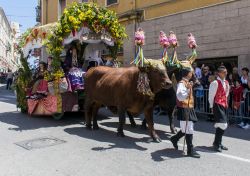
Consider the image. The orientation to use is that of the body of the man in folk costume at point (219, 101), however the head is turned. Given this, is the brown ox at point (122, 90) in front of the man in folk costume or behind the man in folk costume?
behind

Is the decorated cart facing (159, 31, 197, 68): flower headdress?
yes

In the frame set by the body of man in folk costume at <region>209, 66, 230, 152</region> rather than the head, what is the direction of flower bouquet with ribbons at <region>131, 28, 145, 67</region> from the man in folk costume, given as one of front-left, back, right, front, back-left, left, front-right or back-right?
back-right

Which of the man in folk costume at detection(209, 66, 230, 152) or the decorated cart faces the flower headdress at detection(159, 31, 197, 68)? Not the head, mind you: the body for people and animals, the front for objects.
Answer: the decorated cart

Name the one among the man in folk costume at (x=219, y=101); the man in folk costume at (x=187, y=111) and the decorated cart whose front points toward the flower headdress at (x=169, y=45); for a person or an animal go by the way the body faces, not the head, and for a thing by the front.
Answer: the decorated cart

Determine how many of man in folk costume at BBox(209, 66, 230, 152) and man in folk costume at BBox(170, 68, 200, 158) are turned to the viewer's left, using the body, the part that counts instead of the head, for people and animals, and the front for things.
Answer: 0

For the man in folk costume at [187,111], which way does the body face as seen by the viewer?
to the viewer's right

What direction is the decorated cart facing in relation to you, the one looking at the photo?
facing the viewer and to the right of the viewer

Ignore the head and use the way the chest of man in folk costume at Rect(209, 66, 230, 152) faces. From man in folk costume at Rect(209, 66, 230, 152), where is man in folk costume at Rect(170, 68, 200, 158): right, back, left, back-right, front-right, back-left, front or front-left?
right
